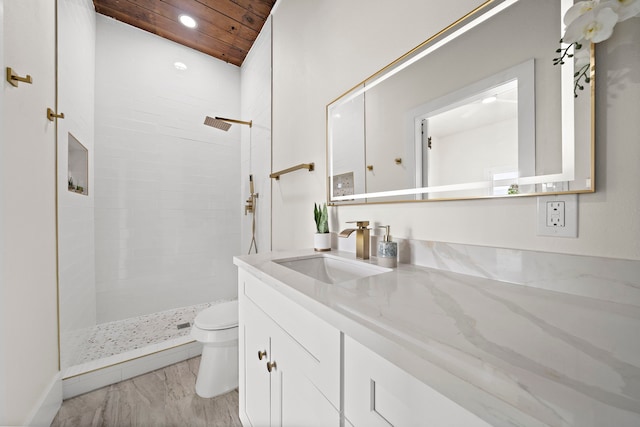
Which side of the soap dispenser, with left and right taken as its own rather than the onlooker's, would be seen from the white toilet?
front

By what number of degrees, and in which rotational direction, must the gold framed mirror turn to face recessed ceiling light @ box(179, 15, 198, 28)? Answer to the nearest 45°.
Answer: approximately 45° to its right

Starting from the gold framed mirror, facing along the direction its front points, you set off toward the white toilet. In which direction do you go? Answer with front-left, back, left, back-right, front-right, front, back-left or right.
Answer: front-right

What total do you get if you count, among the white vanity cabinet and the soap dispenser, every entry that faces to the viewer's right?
0

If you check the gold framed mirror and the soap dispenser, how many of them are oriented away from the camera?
0

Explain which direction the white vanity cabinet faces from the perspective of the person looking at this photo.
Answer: facing the viewer and to the left of the viewer

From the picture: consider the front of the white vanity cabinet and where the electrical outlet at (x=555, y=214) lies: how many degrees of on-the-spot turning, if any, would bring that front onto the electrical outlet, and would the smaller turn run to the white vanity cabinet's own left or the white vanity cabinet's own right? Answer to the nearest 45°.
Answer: approximately 135° to the white vanity cabinet's own left

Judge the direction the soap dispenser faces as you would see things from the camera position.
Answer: facing to the left of the viewer

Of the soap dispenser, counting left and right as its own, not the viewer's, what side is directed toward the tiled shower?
front

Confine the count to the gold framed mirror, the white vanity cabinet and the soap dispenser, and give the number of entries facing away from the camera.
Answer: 0
